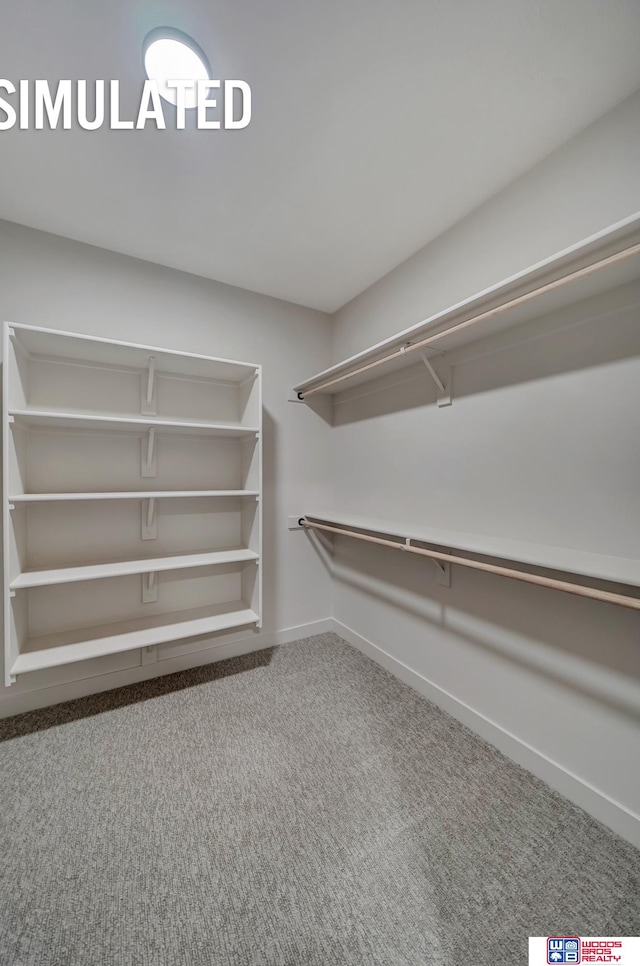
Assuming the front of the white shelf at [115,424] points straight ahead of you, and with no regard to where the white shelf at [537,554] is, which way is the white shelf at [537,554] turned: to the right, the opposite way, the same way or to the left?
to the right

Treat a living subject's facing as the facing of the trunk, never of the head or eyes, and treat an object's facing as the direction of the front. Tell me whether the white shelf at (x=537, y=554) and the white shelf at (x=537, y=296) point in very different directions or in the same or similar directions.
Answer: same or similar directions

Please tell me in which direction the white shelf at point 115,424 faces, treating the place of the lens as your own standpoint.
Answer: facing the viewer

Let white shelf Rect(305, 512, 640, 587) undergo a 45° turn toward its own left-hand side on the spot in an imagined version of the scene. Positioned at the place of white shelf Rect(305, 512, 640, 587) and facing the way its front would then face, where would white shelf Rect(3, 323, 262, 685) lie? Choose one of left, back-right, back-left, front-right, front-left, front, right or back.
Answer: right

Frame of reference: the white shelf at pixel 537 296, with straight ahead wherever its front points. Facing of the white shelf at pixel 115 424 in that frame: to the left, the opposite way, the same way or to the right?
to the left

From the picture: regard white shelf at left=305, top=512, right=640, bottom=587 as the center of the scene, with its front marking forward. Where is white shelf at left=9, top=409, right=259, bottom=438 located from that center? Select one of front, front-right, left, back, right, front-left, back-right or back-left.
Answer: front-right

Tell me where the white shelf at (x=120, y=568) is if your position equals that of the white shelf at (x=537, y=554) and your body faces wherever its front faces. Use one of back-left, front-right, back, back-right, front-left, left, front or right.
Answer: front-right

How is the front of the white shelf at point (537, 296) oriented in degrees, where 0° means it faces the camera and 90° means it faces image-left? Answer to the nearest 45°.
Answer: approximately 45°

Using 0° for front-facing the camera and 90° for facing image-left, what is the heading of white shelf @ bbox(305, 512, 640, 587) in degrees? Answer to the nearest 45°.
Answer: approximately 45°

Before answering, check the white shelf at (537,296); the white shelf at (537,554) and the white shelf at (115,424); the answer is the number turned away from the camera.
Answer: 0

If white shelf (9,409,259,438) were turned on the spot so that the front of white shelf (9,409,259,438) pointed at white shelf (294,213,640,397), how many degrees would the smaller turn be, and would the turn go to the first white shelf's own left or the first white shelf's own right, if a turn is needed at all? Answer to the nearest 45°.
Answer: approximately 45° to the first white shelf's own left

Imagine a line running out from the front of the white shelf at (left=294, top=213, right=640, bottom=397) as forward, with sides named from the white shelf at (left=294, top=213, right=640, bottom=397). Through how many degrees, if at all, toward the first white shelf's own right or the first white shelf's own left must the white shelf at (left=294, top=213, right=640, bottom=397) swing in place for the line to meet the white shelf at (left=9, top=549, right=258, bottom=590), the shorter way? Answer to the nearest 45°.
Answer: approximately 45° to the first white shelf's own right

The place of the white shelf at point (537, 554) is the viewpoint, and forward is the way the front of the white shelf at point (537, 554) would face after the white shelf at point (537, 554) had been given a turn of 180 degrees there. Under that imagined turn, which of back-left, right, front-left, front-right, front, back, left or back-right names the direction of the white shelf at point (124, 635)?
back-left

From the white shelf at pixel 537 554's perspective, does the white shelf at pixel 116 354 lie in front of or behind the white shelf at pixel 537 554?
in front
